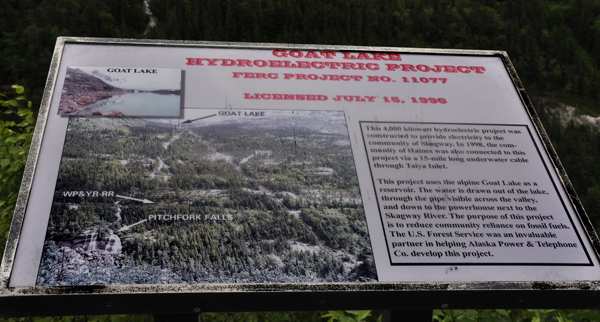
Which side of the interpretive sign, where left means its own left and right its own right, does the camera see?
front
